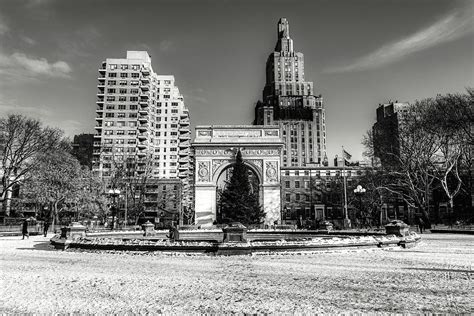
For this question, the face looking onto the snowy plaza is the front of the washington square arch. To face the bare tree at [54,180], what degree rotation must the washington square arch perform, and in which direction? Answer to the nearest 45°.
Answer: approximately 45° to its right

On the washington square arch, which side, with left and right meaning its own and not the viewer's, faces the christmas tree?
front

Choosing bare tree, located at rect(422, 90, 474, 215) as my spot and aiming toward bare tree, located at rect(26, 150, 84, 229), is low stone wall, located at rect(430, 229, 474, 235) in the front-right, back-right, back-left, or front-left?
front-left

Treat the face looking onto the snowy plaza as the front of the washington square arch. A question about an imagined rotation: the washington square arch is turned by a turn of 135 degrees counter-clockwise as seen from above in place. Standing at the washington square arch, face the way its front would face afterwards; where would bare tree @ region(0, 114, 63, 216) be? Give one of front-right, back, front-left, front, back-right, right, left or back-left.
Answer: back

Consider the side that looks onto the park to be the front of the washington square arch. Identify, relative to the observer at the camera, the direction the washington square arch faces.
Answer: facing the viewer

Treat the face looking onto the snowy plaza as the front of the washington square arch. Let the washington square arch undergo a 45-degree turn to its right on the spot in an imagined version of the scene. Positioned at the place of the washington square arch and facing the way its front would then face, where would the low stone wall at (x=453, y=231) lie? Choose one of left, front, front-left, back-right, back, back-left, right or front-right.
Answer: left

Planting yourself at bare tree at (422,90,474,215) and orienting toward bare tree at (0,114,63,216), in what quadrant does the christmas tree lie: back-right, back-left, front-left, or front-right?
front-right

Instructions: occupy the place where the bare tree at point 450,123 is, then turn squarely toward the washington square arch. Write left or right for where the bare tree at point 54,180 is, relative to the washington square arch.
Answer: left

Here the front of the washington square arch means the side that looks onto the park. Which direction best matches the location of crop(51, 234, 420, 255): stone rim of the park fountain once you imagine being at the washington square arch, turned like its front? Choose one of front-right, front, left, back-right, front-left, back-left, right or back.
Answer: front

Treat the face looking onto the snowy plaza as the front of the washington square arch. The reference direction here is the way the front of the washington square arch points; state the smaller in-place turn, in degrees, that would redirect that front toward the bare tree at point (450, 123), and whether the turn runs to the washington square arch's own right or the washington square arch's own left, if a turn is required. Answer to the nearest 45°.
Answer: approximately 45° to the washington square arch's own left
